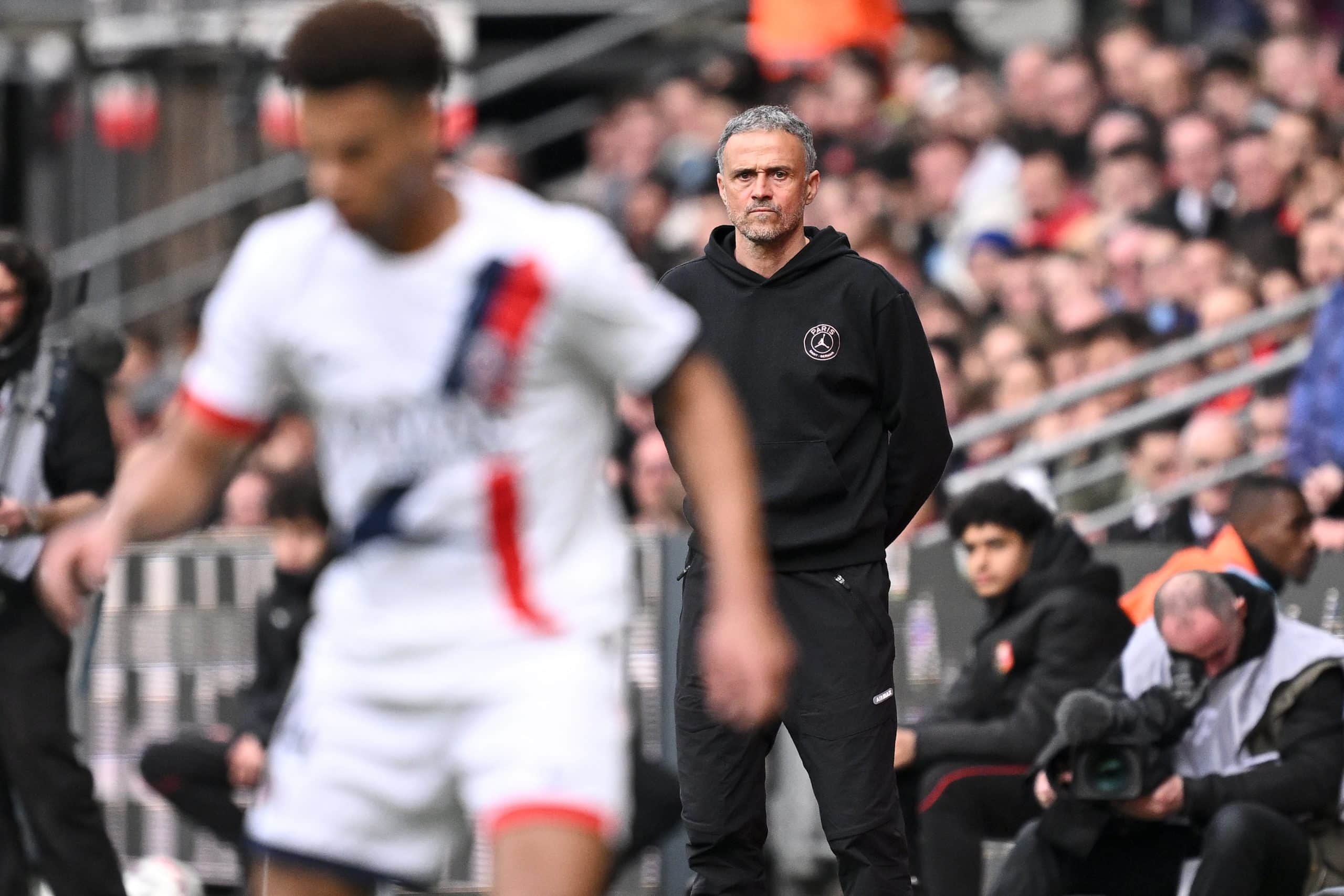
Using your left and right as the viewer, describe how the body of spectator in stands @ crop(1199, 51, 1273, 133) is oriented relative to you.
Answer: facing the viewer and to the left of the viewer

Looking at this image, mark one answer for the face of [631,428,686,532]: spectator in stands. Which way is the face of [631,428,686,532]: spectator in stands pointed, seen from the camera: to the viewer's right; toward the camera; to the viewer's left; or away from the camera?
toward the camera

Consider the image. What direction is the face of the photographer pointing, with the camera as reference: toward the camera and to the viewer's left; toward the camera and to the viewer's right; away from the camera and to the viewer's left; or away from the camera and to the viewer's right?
toward the camera and to the viewer's left

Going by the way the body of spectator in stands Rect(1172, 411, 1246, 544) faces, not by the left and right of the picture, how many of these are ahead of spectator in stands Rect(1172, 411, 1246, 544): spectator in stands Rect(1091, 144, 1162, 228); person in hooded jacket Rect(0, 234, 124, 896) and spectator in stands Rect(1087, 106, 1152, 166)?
1

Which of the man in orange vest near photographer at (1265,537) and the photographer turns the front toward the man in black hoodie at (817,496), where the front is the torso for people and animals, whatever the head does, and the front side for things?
the photographer

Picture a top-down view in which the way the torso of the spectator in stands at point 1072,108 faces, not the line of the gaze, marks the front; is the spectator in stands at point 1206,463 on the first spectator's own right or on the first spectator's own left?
on the first spectator's own left

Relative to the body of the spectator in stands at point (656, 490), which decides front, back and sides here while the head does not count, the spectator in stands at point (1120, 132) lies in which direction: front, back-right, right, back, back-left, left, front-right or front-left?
back-left

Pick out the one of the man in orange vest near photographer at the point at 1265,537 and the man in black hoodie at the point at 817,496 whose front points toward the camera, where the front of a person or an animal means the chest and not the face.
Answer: the man in black hoodie

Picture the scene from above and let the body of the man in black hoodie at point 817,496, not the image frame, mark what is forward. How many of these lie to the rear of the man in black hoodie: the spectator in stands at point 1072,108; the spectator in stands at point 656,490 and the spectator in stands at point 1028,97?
3

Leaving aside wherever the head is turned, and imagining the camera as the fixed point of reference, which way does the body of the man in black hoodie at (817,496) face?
toward the camera

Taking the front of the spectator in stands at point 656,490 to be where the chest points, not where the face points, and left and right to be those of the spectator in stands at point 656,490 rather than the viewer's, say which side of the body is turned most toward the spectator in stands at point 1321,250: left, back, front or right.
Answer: left

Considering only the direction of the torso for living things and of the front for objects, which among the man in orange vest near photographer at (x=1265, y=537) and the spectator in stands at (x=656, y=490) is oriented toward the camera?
the spectator in stands at (x=656, y=490)

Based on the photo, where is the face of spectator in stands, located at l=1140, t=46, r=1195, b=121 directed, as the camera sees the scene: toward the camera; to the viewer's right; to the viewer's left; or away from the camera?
toward the camera

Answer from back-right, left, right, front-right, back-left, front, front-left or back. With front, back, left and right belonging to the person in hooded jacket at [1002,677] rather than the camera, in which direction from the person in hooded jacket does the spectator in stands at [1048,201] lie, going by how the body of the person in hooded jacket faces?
back-right

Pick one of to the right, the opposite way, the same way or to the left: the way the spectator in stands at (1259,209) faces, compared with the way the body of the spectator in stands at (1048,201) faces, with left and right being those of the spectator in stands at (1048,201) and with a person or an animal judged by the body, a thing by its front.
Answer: the same way

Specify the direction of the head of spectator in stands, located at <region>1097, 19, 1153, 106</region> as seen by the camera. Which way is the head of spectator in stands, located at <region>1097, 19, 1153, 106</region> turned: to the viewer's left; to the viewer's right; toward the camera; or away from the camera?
toward the camera

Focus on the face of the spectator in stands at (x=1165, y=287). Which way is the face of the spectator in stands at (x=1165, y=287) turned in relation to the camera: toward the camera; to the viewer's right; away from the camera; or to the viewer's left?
toward the camera
